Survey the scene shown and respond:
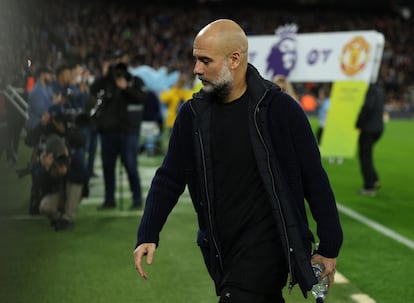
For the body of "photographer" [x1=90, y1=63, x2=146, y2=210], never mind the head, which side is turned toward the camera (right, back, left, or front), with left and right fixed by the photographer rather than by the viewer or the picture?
front

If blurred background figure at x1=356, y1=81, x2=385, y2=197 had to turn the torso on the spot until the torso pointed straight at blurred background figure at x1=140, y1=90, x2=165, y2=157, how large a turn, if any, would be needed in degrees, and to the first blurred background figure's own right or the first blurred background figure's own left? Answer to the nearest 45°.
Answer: approximately 45° to the first blurred background figure's own right

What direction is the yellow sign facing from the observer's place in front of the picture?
facing the viewer

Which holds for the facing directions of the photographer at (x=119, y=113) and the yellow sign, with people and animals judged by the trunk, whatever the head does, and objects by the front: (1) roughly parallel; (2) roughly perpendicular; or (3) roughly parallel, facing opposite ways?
roughly parallel

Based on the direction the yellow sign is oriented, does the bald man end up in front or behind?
in front

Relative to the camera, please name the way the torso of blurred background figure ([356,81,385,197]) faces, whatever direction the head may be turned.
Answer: to the viewer's left

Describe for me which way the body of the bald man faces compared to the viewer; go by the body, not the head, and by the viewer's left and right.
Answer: facing the viewer and to the left of the viewer

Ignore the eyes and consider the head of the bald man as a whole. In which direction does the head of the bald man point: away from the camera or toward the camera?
toward the camera

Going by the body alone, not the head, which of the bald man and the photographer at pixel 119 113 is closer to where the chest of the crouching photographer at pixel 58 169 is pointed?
the bald man

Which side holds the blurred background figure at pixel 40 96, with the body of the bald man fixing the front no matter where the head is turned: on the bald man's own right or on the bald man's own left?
on the bald man's own right

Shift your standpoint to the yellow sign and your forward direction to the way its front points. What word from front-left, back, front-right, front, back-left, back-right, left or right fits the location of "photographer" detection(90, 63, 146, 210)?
front-right

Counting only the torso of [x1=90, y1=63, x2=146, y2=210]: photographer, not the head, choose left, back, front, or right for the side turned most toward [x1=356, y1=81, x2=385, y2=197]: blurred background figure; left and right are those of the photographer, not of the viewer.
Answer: left
